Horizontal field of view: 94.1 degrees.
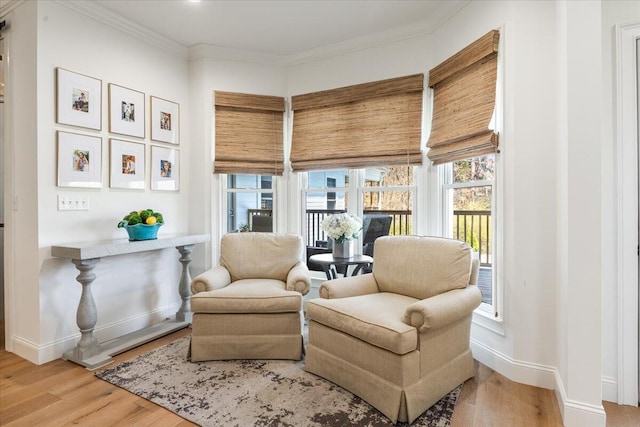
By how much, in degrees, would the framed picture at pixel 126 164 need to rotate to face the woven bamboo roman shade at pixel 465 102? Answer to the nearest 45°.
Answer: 0° — it already faces it

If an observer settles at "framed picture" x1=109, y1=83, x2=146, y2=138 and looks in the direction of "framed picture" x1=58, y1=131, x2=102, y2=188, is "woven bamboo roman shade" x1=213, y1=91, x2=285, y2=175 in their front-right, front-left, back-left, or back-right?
back-left

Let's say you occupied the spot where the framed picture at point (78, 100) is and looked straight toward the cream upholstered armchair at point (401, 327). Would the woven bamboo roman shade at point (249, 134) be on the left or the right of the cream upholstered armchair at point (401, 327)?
left

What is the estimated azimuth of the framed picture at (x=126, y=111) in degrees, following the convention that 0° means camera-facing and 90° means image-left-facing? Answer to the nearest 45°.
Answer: approximately 315°

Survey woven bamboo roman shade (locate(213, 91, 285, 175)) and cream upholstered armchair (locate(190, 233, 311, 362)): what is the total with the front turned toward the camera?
2

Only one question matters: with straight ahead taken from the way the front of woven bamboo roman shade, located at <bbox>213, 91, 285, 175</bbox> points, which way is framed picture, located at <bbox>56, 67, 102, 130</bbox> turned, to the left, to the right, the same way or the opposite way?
to the left
